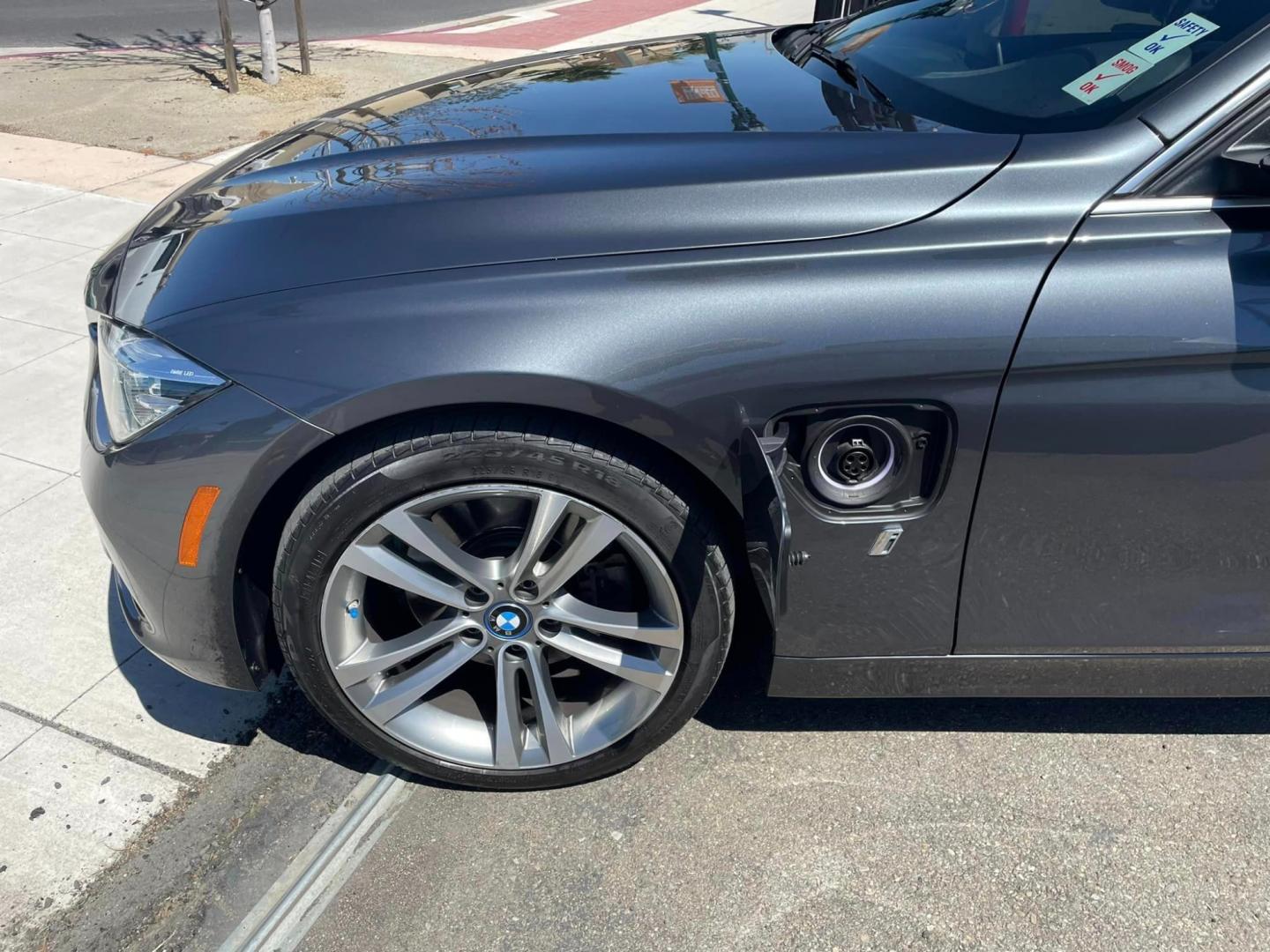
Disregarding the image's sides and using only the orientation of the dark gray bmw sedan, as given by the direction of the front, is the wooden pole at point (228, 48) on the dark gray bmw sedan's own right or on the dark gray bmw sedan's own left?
on the dark gray bmw sedan's own right

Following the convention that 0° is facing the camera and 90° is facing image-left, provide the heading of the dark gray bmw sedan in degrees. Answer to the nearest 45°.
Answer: approximately 90°

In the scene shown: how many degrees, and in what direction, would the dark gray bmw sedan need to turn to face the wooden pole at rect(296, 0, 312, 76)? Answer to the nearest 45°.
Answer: approximately 90° to its right
